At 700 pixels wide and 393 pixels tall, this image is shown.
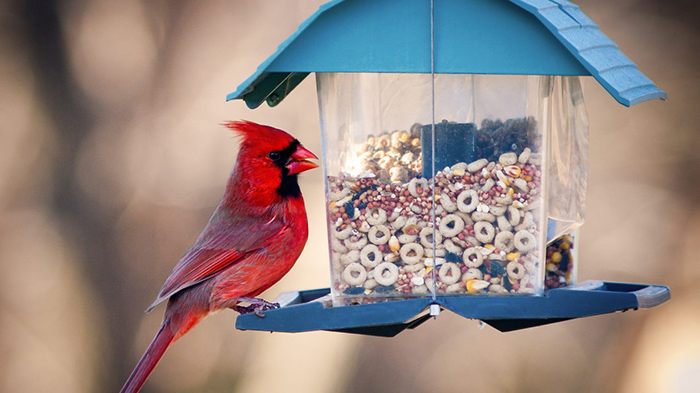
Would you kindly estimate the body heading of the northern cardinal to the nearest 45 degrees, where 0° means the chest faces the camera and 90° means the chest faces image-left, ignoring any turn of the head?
approximately 270°

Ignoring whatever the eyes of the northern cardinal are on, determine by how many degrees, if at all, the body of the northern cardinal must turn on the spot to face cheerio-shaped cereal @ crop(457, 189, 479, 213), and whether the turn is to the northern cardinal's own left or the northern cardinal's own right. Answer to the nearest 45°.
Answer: approximately 45° to the northern cardinal's own right

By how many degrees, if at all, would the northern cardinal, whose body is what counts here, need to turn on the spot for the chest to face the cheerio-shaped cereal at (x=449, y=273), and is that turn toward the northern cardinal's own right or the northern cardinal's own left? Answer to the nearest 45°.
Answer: approximately 45° to the northern cardinal's own right

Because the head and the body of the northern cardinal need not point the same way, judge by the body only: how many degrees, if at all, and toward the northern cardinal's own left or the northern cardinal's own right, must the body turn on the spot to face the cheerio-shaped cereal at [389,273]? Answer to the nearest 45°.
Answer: approximately 45° to the northern cardinal's own right

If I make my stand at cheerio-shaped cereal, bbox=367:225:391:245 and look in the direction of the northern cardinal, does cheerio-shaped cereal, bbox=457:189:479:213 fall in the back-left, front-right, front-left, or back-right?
back-right

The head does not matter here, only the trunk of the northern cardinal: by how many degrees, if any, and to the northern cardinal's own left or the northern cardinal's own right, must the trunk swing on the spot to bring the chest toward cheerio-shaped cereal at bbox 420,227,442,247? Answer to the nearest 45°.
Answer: approximately 45° to the northern cardinal's own right
